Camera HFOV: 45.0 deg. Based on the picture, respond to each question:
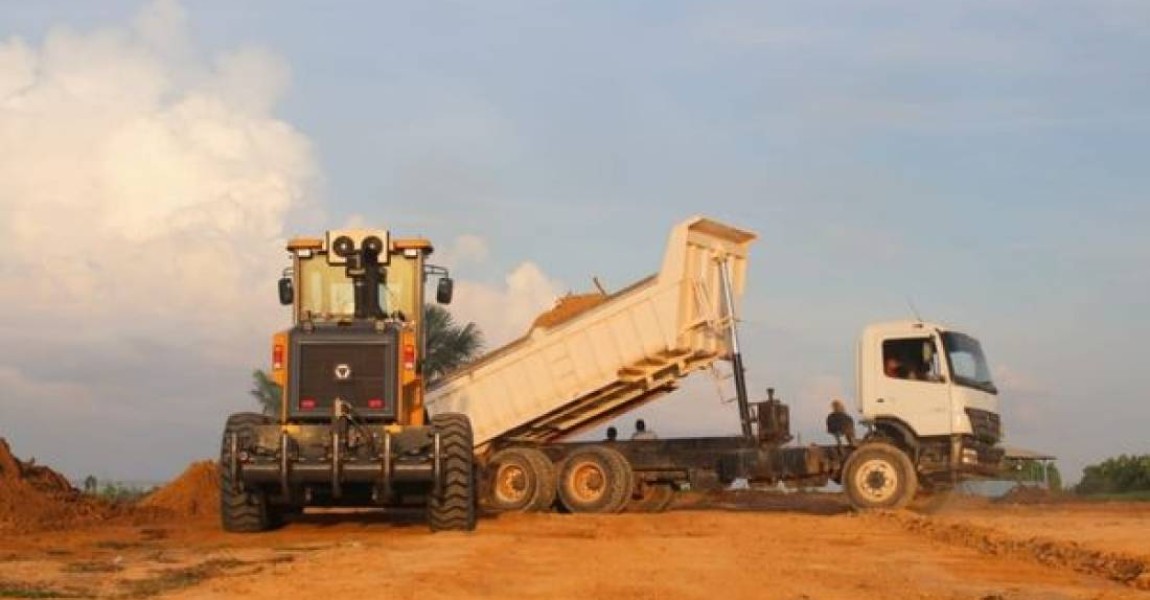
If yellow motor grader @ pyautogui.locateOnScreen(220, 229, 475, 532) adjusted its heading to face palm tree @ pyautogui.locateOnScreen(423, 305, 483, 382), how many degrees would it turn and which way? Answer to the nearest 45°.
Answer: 0° — it already faces it

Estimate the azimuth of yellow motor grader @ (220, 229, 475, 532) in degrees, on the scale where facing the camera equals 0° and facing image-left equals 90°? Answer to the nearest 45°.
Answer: approximately 180°

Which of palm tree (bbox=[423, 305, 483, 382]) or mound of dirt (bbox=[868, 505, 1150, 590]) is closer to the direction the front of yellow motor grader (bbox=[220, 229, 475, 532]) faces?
the palm tree

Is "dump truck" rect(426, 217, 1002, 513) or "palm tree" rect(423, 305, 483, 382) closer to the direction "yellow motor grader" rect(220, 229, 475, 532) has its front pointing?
the palm tree

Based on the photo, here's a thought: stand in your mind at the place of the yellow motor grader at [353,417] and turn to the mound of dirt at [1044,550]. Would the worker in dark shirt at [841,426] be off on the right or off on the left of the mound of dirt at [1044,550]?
left

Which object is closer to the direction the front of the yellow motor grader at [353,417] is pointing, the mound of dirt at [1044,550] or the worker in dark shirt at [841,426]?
the worker in dark shirt

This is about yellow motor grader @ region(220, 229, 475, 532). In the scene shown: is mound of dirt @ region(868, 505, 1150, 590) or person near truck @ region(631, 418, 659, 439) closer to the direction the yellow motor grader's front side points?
the person near truck

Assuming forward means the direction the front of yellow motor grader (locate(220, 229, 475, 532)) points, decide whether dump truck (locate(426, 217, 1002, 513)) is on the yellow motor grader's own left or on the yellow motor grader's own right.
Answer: on the yellow motor grader's own right

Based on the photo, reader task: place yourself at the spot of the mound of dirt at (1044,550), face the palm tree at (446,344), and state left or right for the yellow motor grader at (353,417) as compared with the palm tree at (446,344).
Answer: left

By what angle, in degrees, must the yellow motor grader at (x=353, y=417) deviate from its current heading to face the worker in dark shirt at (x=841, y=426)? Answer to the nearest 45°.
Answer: approximately 45° to its right

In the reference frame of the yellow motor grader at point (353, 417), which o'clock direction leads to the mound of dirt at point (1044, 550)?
The mound of dirt is roughly at 4 o'clock from the yellow motor grader.
